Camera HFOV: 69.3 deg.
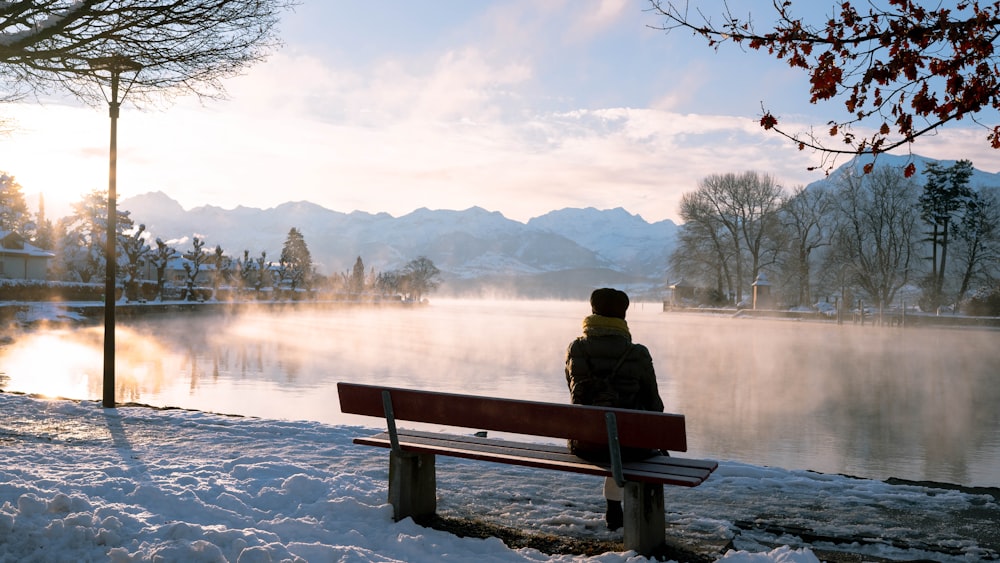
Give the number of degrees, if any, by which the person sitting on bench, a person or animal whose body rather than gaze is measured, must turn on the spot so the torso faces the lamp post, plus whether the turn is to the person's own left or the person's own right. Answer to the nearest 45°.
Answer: approximately 45° to the person's own left

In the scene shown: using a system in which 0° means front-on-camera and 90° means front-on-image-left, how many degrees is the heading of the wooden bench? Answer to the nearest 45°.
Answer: approximately 225°

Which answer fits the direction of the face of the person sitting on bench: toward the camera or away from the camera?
away from the camera

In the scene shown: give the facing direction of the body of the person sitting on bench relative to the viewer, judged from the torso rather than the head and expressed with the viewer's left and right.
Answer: facing away from the viewer

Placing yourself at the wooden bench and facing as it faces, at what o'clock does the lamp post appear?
The lamp post is roughly at 9 o'clock from the wooden bench.
